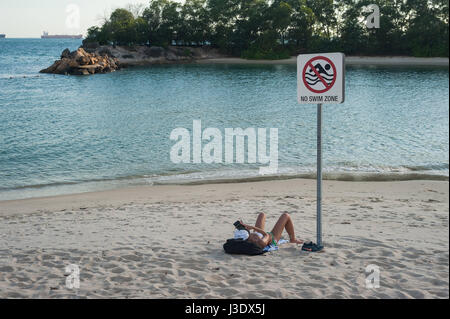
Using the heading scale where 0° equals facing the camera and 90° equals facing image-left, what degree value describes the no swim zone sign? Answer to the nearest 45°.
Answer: approximately 0°
